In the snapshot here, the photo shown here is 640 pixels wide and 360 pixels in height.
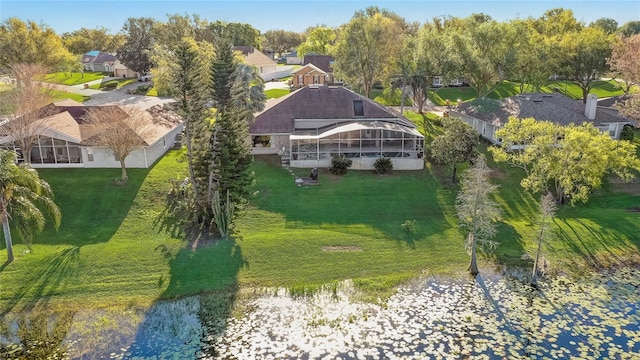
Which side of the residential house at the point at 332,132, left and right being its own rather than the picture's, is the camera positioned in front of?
back

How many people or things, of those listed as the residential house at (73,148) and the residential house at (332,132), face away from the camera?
2

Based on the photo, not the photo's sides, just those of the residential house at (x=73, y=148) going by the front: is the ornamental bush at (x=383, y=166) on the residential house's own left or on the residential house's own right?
on the residential house's own right

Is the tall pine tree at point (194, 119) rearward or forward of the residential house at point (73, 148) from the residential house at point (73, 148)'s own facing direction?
rearward

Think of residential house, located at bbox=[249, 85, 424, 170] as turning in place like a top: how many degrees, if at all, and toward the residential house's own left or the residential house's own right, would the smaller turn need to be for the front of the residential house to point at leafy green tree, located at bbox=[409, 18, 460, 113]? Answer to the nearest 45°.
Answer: approximately 45° to the residential house's own right

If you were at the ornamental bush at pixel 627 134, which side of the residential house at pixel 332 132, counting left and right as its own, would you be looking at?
right

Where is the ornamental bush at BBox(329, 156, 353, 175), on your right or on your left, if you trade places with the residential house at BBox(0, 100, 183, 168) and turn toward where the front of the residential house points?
on your right

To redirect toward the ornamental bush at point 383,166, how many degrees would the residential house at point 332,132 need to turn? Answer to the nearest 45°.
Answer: approximately 135° to its right

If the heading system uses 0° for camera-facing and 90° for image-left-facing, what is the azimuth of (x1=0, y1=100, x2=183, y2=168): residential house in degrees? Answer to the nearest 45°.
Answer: approximately 180°

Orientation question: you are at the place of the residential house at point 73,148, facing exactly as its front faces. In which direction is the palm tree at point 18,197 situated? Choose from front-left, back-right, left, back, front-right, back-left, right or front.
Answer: back
